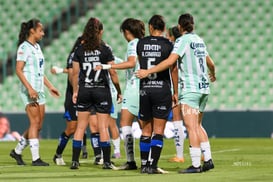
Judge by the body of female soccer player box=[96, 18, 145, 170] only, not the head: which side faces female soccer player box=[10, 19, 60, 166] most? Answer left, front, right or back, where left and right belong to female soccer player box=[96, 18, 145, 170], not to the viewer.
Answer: front

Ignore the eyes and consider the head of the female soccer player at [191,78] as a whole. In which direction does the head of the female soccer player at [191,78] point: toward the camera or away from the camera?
away from the camera

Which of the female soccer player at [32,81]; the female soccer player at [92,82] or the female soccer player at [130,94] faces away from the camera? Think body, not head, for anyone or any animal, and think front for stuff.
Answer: the female soccer player at [92,82]

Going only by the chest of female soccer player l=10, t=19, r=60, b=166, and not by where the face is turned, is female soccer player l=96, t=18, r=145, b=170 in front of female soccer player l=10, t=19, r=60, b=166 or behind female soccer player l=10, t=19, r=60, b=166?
in front

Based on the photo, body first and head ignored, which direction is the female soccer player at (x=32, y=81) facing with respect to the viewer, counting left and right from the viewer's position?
facing to the right of the viewer

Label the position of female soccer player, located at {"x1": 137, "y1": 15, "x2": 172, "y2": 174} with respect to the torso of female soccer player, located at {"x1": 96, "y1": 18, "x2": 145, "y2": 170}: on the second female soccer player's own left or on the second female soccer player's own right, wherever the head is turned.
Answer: on the second female soccer player's own left

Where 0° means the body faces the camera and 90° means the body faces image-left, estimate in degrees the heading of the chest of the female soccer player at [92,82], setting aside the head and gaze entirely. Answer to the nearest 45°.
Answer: approximately 180°

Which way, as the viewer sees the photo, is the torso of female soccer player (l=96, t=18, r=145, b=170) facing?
to the viewer's left

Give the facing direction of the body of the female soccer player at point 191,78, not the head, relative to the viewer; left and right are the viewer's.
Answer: facing away from the viewer and to the left of the viewer
